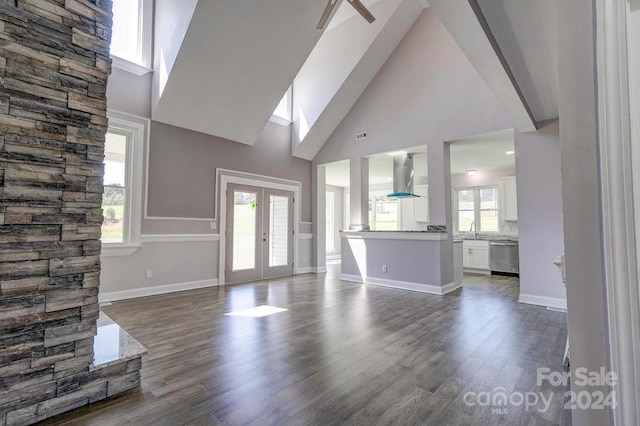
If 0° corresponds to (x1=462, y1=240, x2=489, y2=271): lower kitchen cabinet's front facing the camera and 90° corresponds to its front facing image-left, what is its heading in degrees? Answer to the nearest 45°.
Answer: approximately 0°

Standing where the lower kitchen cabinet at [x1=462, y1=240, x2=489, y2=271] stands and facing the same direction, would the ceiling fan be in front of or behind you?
in front

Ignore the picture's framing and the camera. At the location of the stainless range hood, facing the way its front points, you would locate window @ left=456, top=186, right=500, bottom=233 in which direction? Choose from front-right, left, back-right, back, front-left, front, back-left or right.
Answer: back-left

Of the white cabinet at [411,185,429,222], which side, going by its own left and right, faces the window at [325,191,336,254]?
right

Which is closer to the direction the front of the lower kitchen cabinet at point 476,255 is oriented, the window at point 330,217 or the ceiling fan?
the ceiling fan

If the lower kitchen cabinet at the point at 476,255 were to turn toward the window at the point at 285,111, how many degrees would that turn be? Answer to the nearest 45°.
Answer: approximately 45° to its right

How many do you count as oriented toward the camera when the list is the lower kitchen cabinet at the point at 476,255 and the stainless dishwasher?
2

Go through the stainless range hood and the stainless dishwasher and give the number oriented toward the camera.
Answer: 2

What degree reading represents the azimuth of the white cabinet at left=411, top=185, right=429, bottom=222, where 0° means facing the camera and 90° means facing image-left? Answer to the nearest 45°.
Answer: approximately 0°
